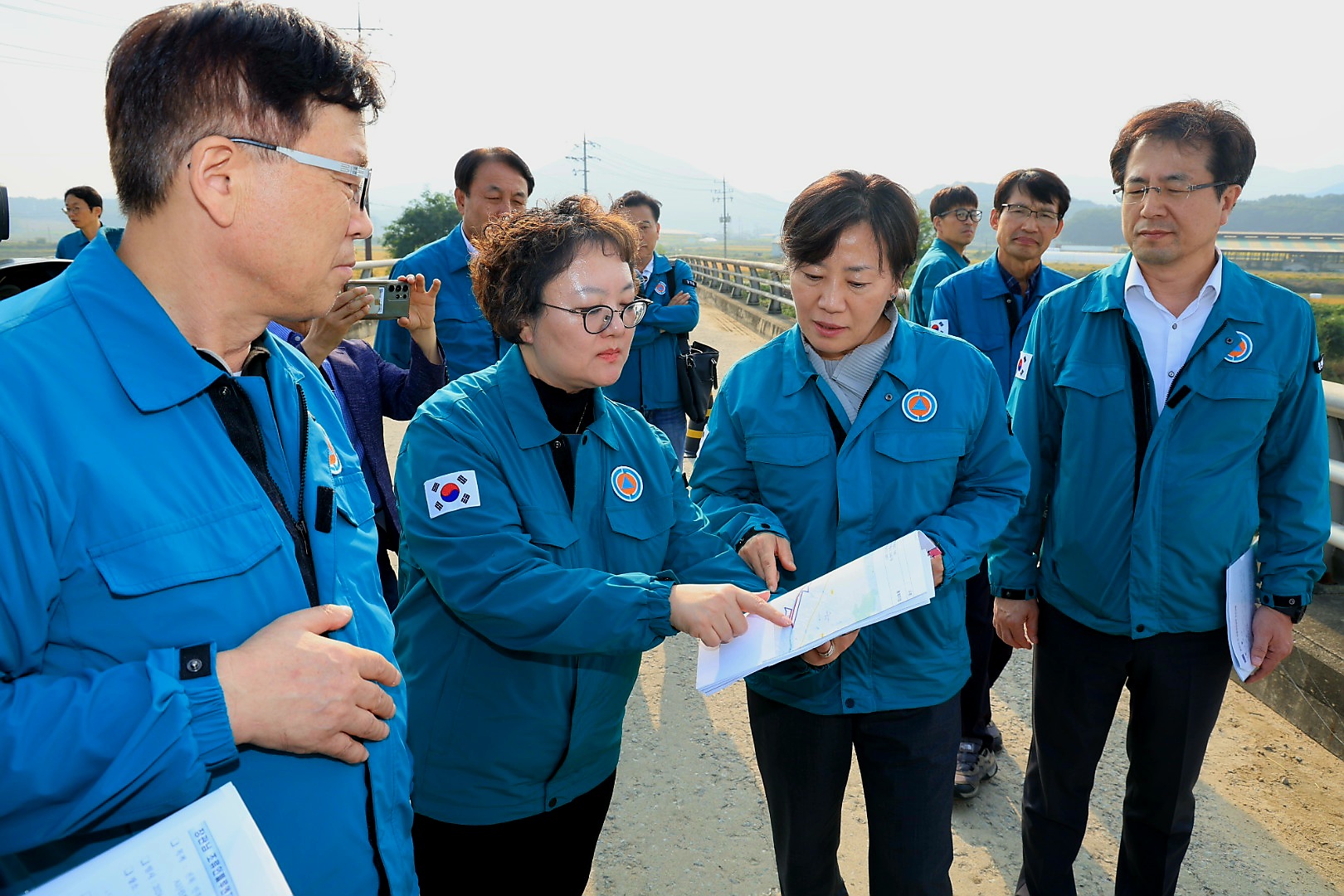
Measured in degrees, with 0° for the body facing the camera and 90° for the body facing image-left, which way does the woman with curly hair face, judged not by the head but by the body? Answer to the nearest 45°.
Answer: approximately 315°

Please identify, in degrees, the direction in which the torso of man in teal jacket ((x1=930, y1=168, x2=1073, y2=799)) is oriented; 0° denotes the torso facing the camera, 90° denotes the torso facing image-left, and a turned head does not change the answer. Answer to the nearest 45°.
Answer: approximately 0°

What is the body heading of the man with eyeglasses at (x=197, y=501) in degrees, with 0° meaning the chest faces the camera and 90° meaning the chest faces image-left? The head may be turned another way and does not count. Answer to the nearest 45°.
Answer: approximately 315°

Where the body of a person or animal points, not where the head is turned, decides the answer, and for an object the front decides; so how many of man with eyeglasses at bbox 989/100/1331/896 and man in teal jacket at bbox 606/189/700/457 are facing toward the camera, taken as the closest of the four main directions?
2

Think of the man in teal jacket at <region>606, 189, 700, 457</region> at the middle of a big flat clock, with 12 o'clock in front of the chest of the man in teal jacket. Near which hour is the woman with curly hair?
The woman with curly hair is roughly at 12 o'clock from the man in teal jacket.

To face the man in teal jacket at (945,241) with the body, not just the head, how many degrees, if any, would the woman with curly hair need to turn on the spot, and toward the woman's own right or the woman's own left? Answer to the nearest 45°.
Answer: approximately 90° to the woman's own left

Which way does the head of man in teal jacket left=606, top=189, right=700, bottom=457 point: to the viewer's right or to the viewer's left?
to the viewer's left

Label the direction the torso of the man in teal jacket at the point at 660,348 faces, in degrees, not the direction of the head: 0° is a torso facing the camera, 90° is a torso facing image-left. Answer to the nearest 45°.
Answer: approximately 0°

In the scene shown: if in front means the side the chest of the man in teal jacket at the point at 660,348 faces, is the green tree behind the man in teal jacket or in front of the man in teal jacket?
behind

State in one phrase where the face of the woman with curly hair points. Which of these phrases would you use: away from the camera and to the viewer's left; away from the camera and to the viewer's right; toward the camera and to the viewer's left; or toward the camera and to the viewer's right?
toward the camera and to the viewer's right

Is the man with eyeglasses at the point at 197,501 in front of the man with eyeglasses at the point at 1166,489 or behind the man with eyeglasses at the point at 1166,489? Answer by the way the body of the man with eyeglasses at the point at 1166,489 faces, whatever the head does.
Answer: in front
